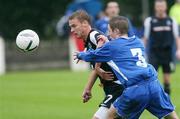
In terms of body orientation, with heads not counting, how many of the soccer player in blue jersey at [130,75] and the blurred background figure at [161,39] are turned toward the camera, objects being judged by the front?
1

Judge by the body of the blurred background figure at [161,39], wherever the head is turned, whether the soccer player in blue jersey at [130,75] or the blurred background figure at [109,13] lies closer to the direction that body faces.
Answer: the soccer player in blue jersey

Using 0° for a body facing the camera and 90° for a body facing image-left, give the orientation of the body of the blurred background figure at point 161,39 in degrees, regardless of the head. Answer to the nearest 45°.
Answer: approximately 0°

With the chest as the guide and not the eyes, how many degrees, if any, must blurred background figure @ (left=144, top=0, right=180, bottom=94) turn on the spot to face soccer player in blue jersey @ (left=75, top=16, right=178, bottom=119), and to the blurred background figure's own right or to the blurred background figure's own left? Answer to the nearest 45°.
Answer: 0° — they already face them

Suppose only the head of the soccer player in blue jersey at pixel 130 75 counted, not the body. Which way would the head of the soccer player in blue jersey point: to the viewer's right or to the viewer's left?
to the viewer's left

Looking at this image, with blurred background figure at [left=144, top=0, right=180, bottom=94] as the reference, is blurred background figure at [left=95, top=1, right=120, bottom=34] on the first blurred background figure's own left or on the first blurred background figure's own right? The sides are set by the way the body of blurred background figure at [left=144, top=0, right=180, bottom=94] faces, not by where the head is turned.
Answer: on the first blurred background figure's own right

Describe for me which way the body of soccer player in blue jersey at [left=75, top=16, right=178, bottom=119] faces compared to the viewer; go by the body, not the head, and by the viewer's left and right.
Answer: facing away from the viewer and to the left of the viewer
